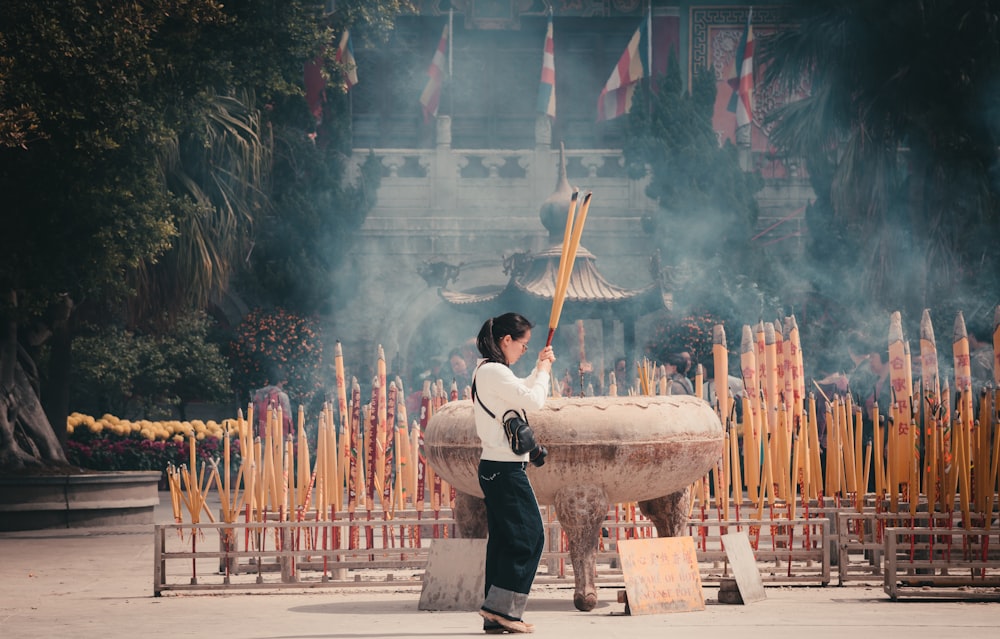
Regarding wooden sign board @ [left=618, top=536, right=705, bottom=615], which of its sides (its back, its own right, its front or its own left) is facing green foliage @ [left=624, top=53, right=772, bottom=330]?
back

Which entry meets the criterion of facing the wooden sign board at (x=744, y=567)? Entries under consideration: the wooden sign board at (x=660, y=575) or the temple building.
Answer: the temple building

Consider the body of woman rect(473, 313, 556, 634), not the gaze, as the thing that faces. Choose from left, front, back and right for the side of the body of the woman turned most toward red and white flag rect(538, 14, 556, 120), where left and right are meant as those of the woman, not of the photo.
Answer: left

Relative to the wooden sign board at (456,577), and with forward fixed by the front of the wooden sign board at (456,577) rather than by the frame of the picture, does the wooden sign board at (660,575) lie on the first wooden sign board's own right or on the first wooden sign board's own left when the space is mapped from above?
on the first wooden sign board's own left

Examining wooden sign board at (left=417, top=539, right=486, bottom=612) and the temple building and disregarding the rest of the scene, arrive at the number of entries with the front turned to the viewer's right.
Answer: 0

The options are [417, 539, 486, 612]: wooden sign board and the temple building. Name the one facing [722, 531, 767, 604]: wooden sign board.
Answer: the temple building

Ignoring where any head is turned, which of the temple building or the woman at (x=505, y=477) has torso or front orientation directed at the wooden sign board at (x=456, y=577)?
the temple building

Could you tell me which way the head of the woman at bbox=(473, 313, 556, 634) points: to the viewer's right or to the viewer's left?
to the viewer's right

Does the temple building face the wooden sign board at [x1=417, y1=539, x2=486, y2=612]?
yes

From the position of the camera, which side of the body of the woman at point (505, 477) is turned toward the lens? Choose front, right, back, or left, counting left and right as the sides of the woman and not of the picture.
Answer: right

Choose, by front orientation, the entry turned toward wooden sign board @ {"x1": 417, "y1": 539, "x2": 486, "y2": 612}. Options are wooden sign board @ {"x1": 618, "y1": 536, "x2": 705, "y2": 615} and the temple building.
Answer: the temple building

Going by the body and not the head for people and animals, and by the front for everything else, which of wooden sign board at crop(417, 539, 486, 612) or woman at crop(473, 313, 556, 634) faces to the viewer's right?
the woman

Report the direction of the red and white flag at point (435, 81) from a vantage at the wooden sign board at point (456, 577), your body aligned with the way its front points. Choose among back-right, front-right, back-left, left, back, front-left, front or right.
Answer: back

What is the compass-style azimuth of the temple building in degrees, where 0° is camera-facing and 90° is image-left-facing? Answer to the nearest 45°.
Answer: approximately 0°

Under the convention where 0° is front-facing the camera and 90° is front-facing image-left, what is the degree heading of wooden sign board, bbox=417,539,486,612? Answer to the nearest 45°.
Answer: approximately 0°
